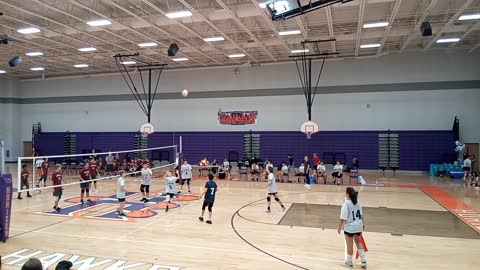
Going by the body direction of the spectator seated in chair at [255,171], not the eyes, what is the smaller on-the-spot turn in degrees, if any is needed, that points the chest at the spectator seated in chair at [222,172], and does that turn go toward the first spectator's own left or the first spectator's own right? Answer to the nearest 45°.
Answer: approximately 135° to the first spectator's own right

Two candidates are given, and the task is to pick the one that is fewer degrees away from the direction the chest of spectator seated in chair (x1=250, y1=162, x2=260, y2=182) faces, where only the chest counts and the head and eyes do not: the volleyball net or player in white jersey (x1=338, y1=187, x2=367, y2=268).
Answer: the player in white jersey

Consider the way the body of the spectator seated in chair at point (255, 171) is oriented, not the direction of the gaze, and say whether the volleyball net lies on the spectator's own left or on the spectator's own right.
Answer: on the spectator's own right

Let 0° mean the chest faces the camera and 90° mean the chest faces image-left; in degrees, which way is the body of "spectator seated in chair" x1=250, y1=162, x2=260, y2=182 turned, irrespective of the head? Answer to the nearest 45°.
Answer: approximately 0°

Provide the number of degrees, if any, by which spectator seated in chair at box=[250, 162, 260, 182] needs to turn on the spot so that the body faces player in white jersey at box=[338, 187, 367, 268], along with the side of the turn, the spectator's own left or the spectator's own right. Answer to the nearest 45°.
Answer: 0° — they already face them

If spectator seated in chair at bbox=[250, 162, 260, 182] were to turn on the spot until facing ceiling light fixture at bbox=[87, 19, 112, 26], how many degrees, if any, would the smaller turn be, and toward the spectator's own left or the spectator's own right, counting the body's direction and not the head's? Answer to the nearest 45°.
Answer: approximately 45° to the spectator's own right

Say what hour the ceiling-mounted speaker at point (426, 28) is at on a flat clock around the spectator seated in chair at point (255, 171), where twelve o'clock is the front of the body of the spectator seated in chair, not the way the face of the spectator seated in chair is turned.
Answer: The ceiling-mounted speaker is roughly at 10 o'clock from the spectator seated in chair.

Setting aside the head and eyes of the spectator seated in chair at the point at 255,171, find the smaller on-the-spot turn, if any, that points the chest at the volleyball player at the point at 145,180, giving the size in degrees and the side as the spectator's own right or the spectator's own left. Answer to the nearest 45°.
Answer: approximately 45° to the spectator's own right

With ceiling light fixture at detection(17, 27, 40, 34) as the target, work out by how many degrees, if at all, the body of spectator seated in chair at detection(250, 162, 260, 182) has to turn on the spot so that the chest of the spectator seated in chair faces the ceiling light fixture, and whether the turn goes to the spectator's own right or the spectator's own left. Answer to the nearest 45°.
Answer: approximately 90° to the spectator's own right
